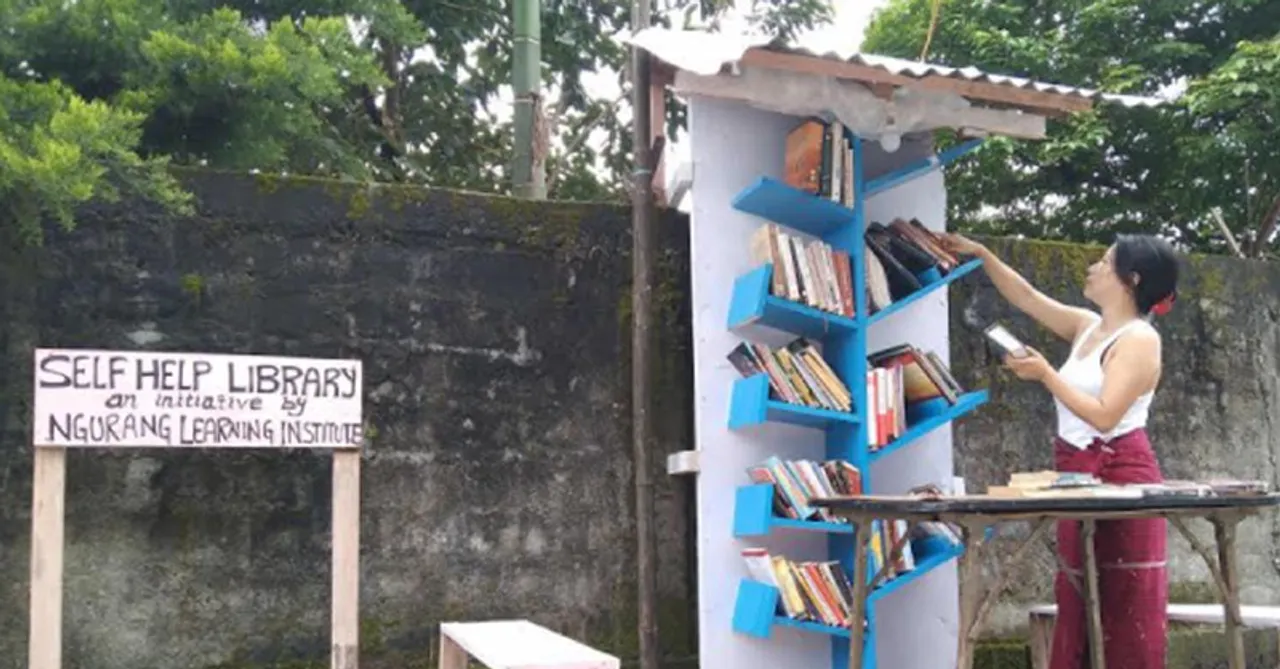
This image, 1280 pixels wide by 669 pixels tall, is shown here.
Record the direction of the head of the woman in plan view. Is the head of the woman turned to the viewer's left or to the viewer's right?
to the viewer's left

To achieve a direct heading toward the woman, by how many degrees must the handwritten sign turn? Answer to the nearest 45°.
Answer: approximately 90° to its left

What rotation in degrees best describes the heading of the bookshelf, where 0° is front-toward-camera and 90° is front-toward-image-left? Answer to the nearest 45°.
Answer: approximately 315°

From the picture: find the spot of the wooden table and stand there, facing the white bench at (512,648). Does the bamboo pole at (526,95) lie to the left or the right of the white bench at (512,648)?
right

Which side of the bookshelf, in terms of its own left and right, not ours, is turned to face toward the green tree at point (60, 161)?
right

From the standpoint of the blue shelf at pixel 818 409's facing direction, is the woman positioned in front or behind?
in front

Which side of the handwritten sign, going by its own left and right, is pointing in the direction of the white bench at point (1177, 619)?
left

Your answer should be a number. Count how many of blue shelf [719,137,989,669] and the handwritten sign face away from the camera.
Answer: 0

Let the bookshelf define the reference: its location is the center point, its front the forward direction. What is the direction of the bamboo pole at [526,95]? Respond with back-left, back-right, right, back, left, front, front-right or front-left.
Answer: back

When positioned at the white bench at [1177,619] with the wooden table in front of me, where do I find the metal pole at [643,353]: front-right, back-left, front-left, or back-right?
front-right

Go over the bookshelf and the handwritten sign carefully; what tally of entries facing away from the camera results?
0

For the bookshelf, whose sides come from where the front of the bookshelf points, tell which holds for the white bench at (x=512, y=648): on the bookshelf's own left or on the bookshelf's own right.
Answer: on the bookshelf's own right

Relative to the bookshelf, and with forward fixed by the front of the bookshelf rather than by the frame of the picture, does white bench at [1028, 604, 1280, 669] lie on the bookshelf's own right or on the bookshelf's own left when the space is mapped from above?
on the bookshelf's own left

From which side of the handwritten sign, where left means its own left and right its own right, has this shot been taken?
front

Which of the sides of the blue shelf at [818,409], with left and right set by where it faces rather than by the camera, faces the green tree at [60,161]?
right
